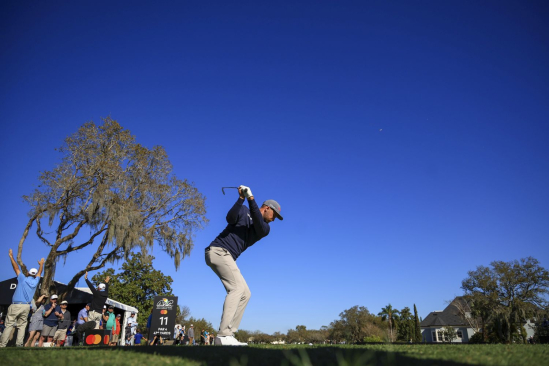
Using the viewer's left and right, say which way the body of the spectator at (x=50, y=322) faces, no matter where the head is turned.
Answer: facing the viewer and to the right of the viewer

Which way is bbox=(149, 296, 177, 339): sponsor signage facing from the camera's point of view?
toward the camera

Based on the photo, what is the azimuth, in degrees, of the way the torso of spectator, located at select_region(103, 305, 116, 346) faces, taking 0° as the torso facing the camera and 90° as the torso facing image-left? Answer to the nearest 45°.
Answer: approximately 315°
